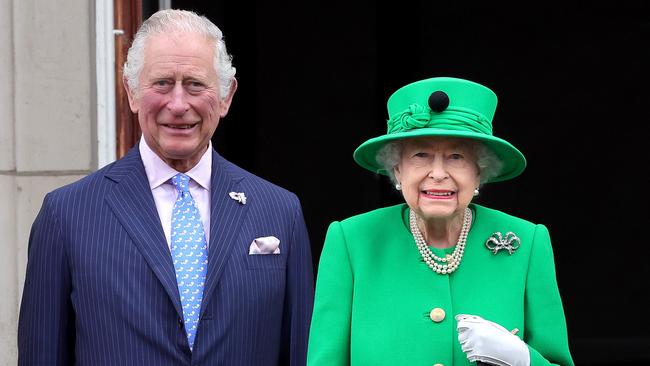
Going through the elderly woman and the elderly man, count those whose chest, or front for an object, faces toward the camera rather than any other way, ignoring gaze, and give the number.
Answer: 2

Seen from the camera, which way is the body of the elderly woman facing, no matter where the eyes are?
toward the camera

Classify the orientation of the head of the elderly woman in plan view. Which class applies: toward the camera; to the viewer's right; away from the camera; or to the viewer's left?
toward the camera

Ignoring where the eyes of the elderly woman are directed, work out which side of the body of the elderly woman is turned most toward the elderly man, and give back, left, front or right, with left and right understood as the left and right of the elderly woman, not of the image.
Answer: right

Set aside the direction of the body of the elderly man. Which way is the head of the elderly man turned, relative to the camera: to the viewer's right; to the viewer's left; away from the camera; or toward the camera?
toward the camera

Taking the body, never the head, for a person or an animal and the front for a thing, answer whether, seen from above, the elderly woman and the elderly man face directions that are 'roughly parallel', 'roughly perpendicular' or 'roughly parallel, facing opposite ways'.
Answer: roughly parallel

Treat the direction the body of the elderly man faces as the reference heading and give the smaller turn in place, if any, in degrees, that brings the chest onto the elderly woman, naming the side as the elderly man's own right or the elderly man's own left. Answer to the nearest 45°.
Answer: approximately 45° to the elderly man's own left

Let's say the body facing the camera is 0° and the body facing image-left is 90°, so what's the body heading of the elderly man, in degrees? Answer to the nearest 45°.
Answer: approximately 0°
